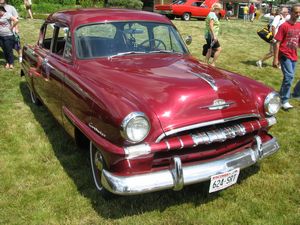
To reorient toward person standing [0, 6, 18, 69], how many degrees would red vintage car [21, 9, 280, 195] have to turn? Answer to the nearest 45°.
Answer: approximately 180°

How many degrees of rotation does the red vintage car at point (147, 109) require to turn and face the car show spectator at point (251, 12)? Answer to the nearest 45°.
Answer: approximately 135° to its left

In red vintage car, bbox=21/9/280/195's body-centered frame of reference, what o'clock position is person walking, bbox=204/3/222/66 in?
The person walking is roughly at 8 o'clock from the red vintage car.

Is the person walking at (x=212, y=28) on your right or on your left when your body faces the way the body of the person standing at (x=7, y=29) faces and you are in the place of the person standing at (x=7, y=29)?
on your left

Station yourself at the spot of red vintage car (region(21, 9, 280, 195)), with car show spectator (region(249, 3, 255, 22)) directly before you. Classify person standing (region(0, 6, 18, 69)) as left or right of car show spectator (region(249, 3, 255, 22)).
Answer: left

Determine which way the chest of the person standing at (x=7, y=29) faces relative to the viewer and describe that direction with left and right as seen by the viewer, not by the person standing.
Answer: facing the viewer

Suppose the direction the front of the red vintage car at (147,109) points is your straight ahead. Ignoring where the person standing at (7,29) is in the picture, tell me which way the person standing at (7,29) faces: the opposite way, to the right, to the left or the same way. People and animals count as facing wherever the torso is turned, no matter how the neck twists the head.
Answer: the same way

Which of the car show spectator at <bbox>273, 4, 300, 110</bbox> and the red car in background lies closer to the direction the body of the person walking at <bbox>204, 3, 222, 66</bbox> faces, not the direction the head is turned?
the car show spectator

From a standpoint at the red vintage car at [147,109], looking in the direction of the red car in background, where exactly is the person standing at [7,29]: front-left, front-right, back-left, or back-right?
front-left

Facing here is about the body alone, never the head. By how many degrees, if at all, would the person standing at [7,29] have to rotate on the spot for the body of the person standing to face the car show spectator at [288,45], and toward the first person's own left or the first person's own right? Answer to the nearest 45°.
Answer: approximately 45° to the first person's own left

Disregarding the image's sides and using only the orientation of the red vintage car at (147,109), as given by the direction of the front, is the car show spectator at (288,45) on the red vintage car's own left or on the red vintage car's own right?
on the red vintage car's own left

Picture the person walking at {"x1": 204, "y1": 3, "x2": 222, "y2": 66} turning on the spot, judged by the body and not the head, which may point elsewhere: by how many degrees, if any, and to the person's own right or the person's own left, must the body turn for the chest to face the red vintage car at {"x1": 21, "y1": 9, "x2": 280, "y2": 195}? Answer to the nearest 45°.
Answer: approximately 90° to the person's own right
